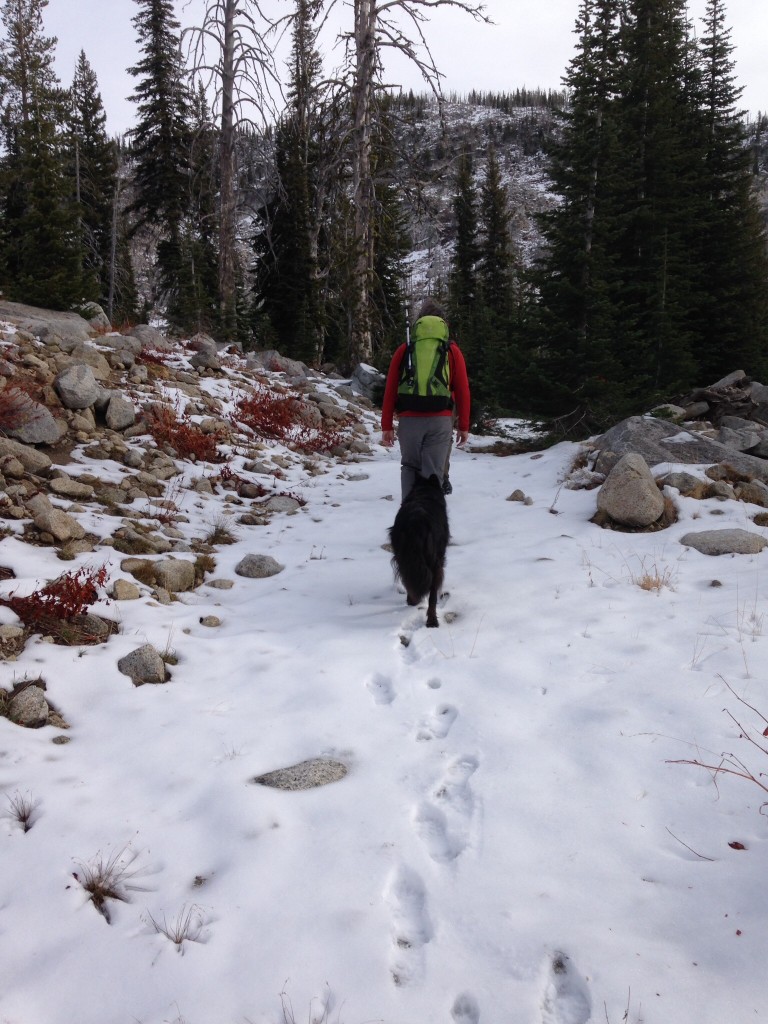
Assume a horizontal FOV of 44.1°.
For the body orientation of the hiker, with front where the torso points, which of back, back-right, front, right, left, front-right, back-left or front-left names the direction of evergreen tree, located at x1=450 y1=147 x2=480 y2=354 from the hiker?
front

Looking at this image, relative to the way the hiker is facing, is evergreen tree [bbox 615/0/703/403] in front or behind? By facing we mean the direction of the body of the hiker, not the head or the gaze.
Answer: in front

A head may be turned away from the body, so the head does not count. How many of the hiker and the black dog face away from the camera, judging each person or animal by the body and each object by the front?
2

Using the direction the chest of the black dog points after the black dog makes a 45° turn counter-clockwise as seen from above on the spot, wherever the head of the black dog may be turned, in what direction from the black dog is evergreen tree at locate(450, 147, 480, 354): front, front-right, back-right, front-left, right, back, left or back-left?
front-right

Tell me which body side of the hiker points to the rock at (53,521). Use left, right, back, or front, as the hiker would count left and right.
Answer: left

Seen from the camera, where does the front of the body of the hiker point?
away from the camera

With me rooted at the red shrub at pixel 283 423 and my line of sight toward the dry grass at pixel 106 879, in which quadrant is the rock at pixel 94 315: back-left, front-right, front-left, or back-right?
back-right

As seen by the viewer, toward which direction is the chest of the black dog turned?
away from the camera

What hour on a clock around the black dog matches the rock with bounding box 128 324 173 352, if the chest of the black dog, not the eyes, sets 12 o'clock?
The rock is roughly at 11 o'clock from the black dog.

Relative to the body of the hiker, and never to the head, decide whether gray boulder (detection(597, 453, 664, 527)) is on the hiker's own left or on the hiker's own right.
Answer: on the hiker's own right

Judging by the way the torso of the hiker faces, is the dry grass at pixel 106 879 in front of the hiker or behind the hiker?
behind
